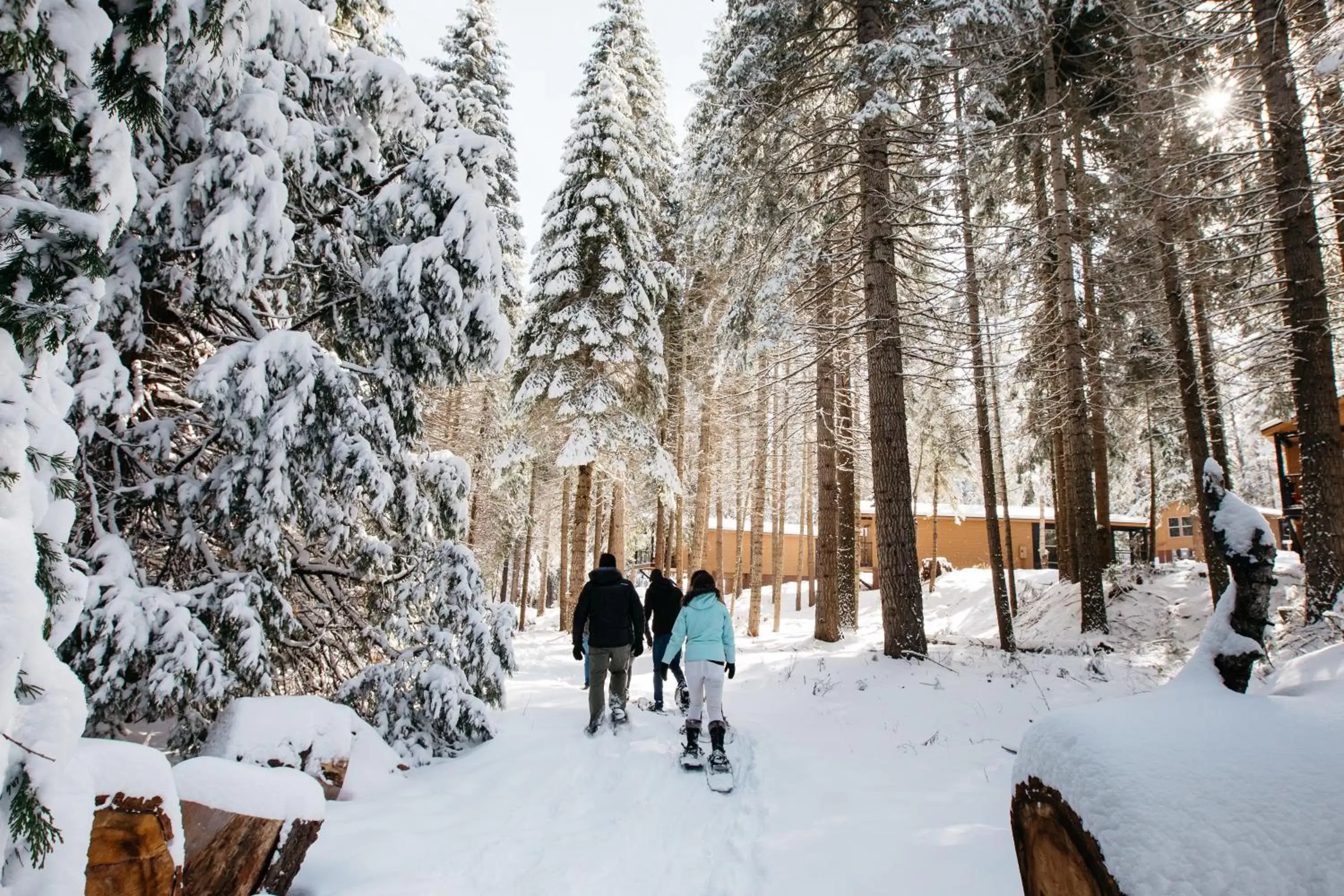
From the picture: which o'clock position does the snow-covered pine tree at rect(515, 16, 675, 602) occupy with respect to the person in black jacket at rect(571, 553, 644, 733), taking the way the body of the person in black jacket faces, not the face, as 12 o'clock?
The snow-covered pine tree is roughly at 12 o'clock from the person in black jacket.

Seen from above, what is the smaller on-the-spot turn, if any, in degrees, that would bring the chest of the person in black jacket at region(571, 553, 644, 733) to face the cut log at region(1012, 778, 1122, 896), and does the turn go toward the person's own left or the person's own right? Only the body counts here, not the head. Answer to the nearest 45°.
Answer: approximately 180°

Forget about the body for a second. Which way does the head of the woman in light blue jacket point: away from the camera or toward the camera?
away from the camera

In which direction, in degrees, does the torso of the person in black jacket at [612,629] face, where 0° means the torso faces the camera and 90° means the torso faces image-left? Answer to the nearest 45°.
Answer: approximately 180°

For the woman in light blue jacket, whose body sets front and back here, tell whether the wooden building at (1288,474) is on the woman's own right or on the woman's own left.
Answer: on the woman's own right

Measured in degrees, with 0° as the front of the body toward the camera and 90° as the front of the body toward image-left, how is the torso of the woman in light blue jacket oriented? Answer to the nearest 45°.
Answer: approximately 180°

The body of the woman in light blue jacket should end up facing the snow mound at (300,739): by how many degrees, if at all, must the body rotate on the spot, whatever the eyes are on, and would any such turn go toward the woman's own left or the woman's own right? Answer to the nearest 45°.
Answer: approximately 135° to the woman's own left

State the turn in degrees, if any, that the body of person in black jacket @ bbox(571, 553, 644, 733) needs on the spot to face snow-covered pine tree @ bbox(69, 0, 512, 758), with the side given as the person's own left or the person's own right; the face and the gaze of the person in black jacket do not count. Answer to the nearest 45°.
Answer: approximately 135° to the person's own left

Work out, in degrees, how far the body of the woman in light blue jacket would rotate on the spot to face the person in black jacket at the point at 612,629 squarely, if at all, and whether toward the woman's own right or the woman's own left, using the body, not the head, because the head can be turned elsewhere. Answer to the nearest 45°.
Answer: approximately 45° to the woman's own left

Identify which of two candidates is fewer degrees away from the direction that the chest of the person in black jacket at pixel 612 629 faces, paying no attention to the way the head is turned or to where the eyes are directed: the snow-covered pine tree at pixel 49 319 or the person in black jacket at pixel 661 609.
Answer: the person in black jacket

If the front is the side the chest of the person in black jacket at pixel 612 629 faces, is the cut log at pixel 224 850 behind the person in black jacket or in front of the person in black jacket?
behind

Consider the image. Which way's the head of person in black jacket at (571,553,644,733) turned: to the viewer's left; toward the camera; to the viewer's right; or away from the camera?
away from the camera

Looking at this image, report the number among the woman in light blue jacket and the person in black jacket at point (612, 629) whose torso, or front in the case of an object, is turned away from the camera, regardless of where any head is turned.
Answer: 2
